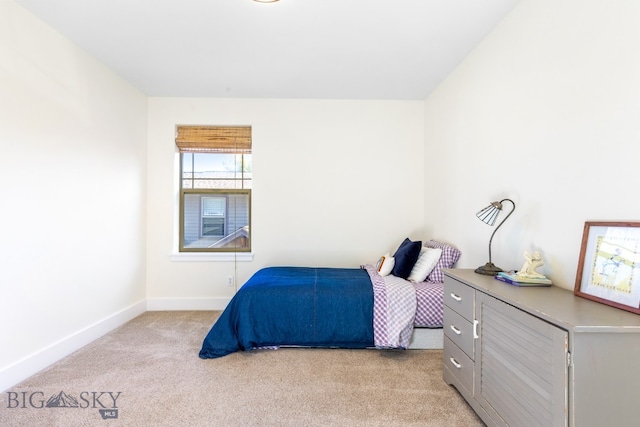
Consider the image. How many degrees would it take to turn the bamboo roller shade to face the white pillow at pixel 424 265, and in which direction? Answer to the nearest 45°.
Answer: approximately 45° to its left

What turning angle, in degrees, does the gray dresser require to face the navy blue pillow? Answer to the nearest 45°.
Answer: approximately 90° to its right

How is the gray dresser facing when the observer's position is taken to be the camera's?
facing the viewer and to the left of the viewer

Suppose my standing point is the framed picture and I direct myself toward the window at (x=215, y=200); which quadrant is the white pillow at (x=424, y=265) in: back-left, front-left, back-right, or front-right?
front-right

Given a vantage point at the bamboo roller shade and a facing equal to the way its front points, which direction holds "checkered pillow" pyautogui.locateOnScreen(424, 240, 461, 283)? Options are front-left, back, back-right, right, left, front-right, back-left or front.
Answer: front-left

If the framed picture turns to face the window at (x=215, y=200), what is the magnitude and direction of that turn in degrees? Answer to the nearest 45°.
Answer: approximately 45° to its right

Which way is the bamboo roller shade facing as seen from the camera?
toward the camera

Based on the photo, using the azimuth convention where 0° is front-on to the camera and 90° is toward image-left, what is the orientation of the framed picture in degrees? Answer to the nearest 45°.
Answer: approximately 45°

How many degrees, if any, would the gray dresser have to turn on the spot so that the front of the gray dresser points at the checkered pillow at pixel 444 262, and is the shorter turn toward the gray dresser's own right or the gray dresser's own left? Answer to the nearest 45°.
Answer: approximately 90° to the gray dresser's own right

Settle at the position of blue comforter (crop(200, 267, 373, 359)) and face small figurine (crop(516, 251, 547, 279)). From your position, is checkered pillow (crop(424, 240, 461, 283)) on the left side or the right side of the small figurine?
left

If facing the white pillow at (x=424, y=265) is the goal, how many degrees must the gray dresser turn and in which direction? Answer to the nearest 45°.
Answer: approximately 90° to its right

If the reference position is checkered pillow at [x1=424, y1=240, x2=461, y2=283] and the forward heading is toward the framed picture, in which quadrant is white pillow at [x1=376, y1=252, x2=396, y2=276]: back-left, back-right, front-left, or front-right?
back-right
